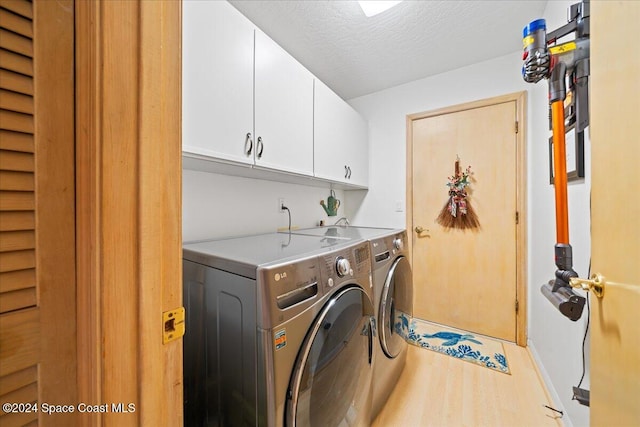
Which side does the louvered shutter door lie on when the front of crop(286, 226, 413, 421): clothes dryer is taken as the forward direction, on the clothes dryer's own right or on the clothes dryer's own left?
on the clothes dryer's own right

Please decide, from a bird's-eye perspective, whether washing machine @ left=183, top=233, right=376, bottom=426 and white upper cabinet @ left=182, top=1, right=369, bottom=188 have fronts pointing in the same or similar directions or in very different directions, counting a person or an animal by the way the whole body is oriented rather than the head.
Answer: same or similar directions

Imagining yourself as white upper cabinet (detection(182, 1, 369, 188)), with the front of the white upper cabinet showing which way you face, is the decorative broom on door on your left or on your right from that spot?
on your left

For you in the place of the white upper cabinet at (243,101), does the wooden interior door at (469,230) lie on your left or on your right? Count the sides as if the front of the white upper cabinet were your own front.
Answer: on your left

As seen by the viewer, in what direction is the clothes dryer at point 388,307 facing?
to the viewer's right

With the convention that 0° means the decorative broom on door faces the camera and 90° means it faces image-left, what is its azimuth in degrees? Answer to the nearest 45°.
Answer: approximately 0°

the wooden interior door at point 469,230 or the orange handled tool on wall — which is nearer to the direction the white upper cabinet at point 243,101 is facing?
the orange handled tool on wall

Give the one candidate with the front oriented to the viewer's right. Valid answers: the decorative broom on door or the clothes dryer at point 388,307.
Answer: the clothes dryer

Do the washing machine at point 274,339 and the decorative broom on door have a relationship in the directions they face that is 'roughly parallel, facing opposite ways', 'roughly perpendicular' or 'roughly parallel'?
roughly perpendicular

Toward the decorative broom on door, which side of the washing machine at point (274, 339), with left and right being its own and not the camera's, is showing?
left

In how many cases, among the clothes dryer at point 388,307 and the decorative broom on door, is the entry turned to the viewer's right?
1

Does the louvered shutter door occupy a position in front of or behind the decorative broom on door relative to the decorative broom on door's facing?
in front

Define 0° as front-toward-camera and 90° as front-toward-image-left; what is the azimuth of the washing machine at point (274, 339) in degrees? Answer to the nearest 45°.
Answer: approximately 315°

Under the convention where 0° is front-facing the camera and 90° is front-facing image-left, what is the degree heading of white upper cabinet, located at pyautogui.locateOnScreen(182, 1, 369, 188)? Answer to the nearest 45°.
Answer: approximately 315°

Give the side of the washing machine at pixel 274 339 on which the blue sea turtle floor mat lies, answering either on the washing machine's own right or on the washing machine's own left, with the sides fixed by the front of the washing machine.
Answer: on the washing machine's own left
